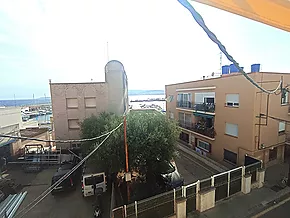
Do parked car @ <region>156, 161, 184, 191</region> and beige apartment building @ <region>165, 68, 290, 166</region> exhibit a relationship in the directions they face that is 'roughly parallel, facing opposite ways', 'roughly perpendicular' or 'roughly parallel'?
roughly perpendicular

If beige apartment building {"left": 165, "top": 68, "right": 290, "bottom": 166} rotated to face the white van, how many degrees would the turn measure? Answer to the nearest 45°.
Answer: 0° — it already faces it

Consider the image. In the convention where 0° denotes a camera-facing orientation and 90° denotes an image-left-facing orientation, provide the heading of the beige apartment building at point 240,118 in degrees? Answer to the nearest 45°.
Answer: approximately 45°
